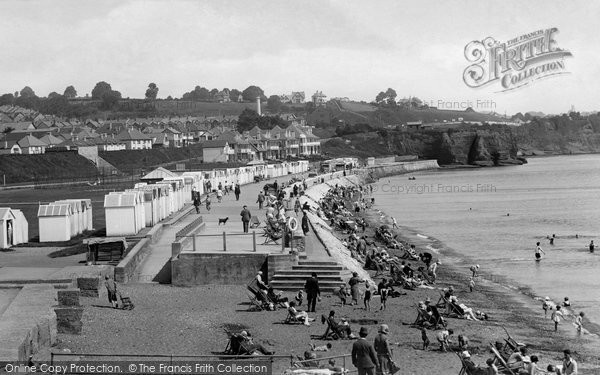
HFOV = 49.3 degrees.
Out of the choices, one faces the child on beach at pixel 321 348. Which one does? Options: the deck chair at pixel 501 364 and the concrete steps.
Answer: the concrete steps

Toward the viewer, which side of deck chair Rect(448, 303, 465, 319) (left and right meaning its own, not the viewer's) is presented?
right

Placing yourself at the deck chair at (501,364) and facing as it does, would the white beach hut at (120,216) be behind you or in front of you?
behind

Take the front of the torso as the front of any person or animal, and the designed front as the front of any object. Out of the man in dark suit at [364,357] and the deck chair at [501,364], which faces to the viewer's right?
the deck chair

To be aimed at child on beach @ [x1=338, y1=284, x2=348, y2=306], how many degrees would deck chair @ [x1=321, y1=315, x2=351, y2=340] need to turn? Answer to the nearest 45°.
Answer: approximately 90° to its left

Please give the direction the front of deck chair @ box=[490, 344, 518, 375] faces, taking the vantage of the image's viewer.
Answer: facing to the right of the viewer

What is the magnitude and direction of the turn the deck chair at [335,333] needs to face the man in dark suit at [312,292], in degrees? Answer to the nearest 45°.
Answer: approximately 90° to its left

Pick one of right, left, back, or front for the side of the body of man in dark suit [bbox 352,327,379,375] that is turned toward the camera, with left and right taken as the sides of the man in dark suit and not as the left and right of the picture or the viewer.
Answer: back

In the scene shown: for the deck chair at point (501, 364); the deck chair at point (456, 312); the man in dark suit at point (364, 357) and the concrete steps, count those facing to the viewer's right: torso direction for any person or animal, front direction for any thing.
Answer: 2

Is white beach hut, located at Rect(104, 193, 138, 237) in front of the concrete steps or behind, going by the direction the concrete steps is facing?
behind

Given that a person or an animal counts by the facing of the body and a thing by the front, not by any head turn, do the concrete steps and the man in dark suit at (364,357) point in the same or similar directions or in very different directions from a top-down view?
very different directions

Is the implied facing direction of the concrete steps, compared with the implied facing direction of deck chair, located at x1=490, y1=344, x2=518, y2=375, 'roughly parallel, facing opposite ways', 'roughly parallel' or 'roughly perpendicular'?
roughly perpendicular

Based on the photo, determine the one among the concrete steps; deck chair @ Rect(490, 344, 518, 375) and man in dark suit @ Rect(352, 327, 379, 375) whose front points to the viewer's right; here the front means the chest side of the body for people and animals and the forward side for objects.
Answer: the deck chair
